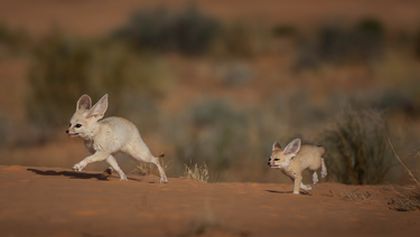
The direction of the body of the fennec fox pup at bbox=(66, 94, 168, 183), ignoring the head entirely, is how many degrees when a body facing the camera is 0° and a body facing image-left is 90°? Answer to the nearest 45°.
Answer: approximately 90°

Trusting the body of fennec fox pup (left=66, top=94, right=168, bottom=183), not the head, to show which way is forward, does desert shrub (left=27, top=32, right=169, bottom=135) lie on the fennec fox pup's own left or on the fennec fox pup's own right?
on the fennec fox pup's own right

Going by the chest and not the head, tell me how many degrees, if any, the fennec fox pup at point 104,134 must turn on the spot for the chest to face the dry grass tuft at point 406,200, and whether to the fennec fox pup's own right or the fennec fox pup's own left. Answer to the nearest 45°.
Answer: approximately 180°

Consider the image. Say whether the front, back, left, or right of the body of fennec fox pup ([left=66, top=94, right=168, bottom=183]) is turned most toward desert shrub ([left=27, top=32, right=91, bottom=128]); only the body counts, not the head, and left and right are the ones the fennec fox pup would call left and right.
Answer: right

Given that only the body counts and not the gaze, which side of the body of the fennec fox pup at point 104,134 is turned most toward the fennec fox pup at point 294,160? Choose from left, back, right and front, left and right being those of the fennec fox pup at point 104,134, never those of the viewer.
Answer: back

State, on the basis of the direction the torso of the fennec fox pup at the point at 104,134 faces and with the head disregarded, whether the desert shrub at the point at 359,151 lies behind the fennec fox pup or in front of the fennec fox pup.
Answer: behind

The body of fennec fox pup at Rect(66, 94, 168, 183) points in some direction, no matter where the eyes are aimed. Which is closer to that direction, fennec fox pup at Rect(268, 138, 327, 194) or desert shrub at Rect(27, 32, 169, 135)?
the desert shrub

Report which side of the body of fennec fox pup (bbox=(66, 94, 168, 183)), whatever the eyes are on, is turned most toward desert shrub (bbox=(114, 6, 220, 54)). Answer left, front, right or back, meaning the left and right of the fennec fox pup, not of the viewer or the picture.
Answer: right
